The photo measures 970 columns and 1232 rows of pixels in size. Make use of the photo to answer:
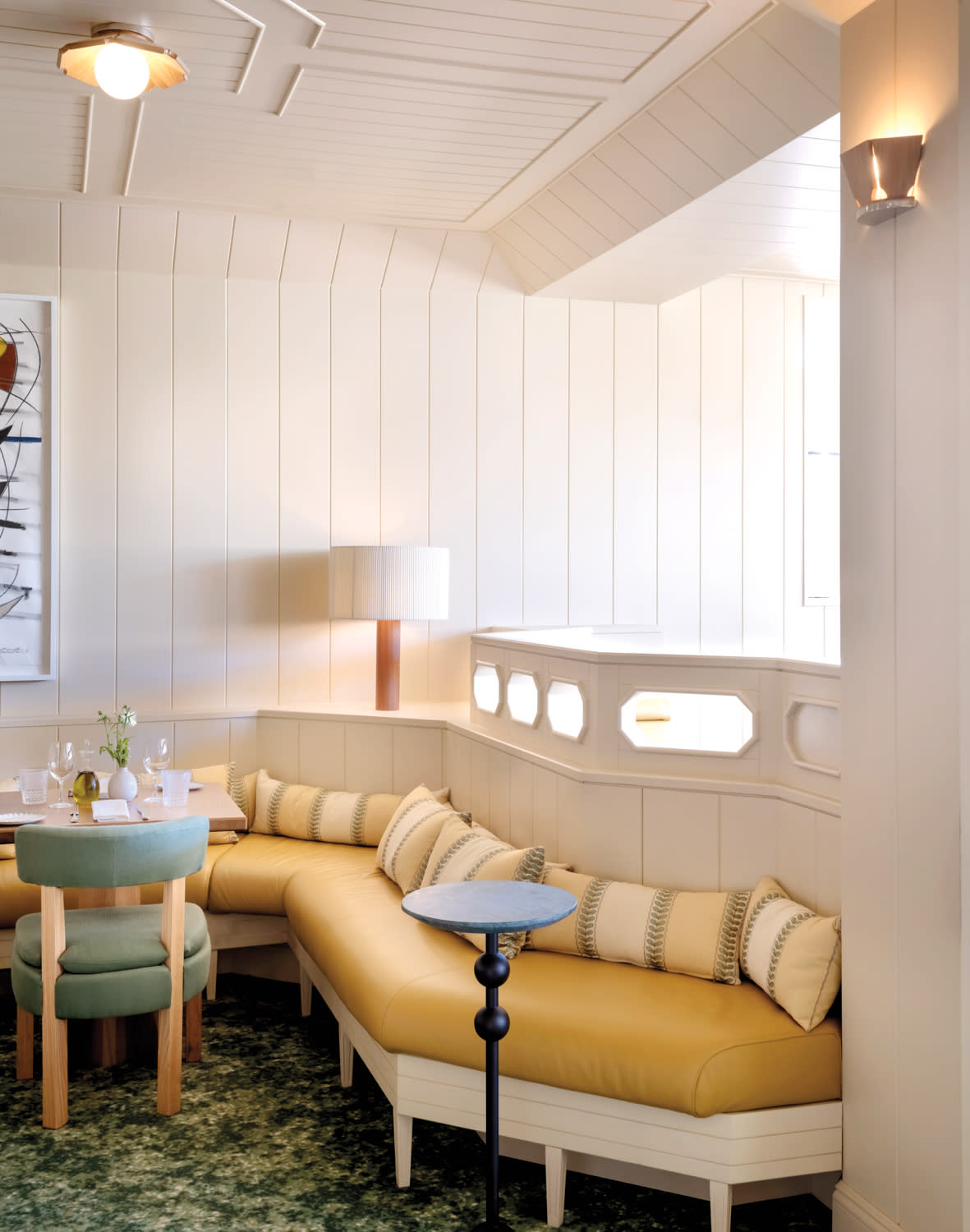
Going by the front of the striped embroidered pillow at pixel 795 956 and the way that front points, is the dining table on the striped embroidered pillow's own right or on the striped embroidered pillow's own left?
on the striped embroidered pillow's own right

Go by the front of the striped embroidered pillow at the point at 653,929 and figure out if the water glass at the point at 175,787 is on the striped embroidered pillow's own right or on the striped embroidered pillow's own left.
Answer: on the striped embroidered pillow's own right

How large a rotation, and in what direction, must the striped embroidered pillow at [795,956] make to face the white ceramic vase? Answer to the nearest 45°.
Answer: approximately 45° to its right

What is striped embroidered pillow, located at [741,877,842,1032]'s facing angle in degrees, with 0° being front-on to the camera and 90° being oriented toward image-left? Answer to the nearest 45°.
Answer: approximately 45°

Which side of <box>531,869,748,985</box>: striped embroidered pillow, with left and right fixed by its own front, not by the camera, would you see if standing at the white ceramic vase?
right

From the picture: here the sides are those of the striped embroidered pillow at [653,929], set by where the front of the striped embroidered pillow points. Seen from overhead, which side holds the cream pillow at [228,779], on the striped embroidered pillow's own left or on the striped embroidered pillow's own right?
on the striped embroidered pillow's own right

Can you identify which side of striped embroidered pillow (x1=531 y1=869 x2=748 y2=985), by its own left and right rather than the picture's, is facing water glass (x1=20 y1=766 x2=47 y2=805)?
right

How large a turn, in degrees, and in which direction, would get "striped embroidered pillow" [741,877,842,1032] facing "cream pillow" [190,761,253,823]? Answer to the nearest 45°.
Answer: approximately 90° to its right

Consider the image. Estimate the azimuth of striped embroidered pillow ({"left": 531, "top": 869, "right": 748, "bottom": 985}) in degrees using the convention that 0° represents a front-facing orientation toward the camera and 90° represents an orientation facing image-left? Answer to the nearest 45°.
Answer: approximately 0°

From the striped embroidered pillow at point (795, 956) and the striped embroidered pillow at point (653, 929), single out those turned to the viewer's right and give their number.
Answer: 0
